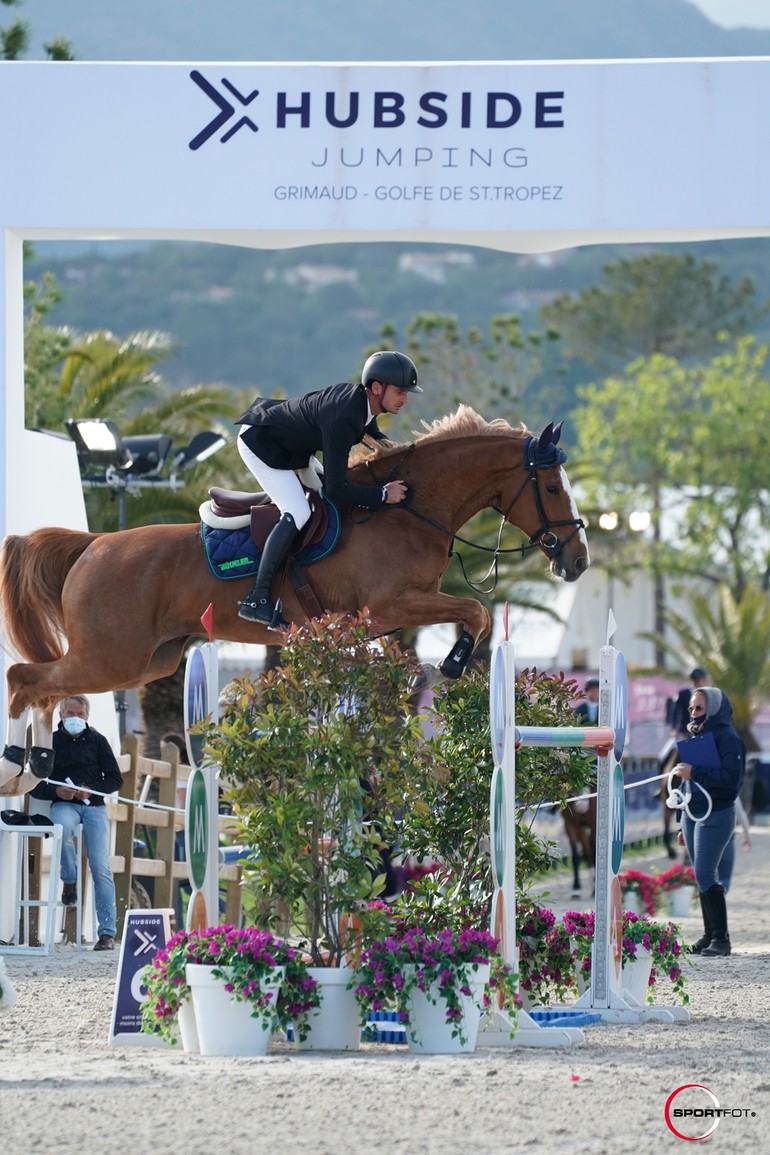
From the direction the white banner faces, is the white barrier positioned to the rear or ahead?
ahead

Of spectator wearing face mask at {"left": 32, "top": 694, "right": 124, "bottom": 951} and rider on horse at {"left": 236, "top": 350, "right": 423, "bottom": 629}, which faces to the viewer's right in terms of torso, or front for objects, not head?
the rider on horse

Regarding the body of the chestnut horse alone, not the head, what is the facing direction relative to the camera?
to the viewer's right

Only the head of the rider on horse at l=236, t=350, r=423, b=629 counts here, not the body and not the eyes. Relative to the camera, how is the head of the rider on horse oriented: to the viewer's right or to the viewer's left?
to the viewer's right

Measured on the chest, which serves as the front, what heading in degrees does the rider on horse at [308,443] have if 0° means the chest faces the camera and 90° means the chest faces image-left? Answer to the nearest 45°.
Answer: approximately 270°
